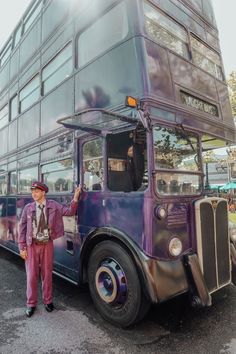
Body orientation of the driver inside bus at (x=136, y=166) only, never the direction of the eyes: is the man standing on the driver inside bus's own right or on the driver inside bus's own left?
on the driver inside bus's own right

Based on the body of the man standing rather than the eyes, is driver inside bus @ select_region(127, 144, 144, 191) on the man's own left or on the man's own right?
on the man's own left

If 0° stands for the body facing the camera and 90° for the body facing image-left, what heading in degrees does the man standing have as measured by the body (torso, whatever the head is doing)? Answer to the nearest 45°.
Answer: approximately 0°
